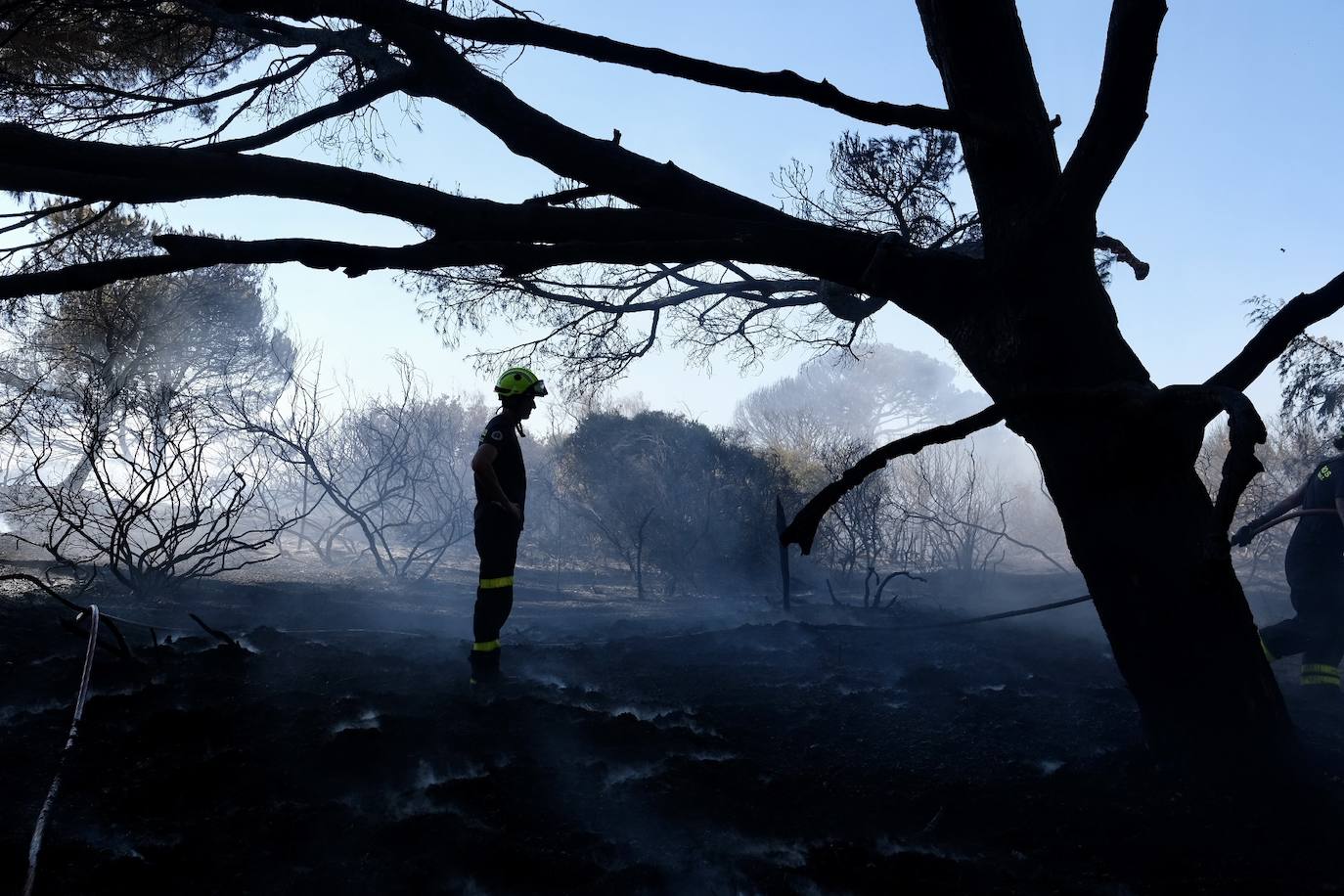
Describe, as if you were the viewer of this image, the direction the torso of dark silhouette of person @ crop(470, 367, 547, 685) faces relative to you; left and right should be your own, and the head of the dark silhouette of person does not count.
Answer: facing to the right of the viewer

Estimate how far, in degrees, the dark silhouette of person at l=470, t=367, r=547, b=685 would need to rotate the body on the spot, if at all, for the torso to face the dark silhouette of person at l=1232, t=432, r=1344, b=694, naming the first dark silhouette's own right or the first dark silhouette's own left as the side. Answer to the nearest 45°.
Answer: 0° — they already face them

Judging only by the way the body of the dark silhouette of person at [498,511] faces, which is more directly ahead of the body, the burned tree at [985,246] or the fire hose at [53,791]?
the burned tree

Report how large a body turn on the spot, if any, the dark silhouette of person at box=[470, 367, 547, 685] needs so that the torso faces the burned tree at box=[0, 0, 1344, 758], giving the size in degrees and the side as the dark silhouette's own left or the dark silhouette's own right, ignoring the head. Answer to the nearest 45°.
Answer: approximately 45° to the dark silhouette's own right

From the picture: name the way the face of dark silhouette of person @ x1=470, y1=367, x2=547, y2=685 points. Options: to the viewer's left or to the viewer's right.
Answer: to the viewer's right

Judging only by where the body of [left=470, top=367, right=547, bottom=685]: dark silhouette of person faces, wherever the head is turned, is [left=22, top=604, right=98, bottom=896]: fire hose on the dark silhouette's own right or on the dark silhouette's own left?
on the dark silhouette's own right

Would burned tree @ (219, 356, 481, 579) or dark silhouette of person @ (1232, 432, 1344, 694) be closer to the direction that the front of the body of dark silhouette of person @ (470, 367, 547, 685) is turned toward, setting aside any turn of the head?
the dark silhouette of person
